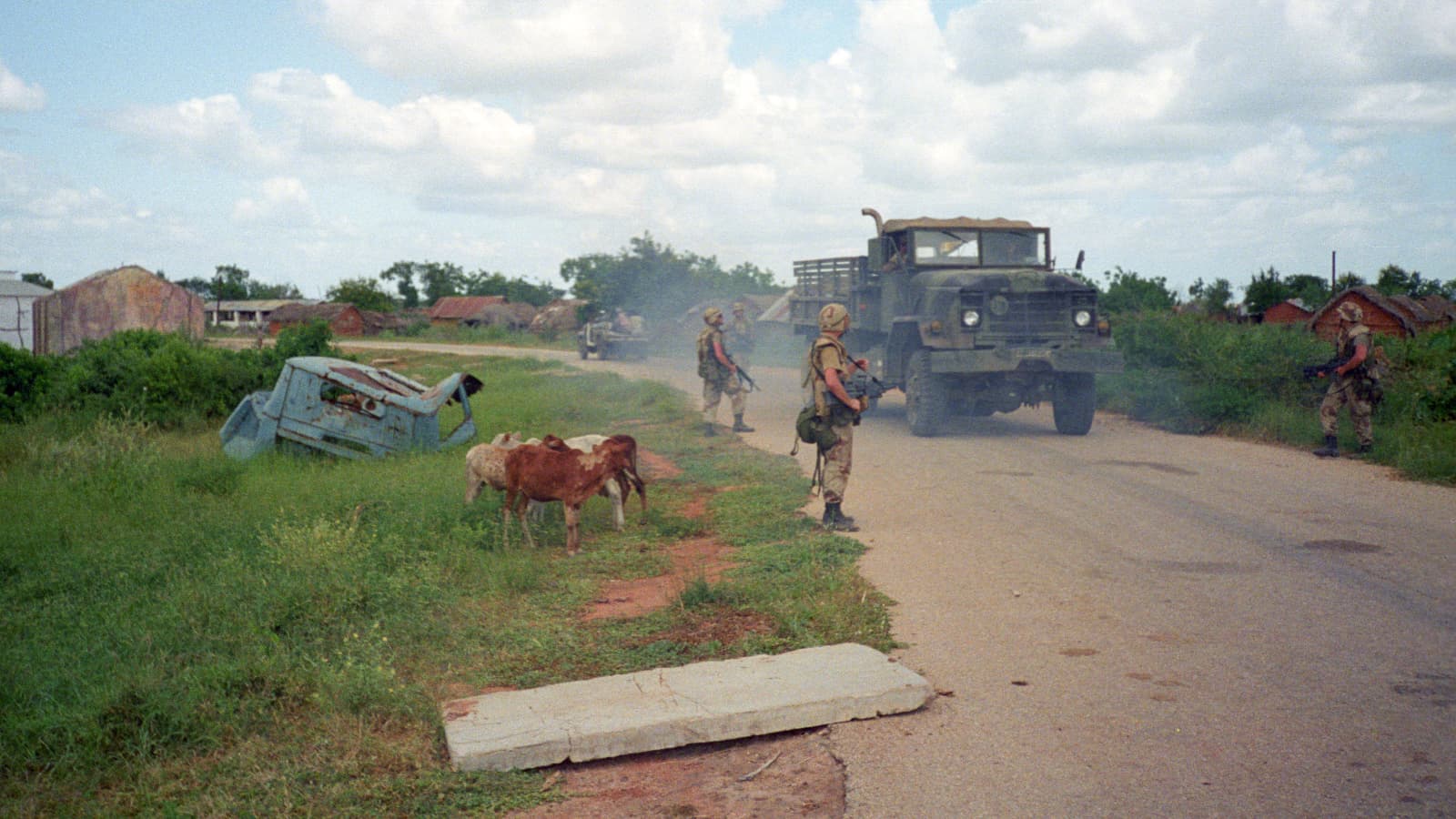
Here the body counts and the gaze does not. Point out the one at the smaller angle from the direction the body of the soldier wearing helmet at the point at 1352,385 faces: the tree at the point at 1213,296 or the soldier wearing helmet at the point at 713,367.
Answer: the soldier wearing helmet

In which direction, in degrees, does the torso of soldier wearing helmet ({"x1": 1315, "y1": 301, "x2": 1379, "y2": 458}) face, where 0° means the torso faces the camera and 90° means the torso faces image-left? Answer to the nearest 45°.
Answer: approximately 90°

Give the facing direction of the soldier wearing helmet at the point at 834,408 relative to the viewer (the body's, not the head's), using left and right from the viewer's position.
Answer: facing to the right of the viewer

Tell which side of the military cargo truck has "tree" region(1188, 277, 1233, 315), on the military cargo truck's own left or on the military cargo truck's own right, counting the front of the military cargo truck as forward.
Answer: on the military cargo truck's own left

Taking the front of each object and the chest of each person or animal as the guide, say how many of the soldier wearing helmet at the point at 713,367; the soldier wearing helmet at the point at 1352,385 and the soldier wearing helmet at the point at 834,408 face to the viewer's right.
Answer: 2

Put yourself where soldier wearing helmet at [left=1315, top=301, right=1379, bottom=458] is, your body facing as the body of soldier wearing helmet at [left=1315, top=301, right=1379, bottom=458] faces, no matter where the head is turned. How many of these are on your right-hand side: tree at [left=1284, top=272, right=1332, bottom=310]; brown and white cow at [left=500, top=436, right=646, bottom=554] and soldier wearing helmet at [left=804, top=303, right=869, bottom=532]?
1

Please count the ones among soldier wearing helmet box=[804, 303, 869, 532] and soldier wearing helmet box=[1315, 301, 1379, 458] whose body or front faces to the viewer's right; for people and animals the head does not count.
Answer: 1

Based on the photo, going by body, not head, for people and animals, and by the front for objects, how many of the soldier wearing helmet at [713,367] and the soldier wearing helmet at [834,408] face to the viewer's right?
2

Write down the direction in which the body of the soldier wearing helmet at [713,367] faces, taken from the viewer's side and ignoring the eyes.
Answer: to the viewer's right

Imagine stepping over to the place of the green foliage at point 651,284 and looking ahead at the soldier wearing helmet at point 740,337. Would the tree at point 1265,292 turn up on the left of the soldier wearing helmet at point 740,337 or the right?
left

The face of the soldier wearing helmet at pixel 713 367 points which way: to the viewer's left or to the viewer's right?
to the viewer's right

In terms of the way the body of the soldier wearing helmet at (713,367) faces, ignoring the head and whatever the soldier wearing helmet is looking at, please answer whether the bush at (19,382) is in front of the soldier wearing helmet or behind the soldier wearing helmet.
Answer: behind
